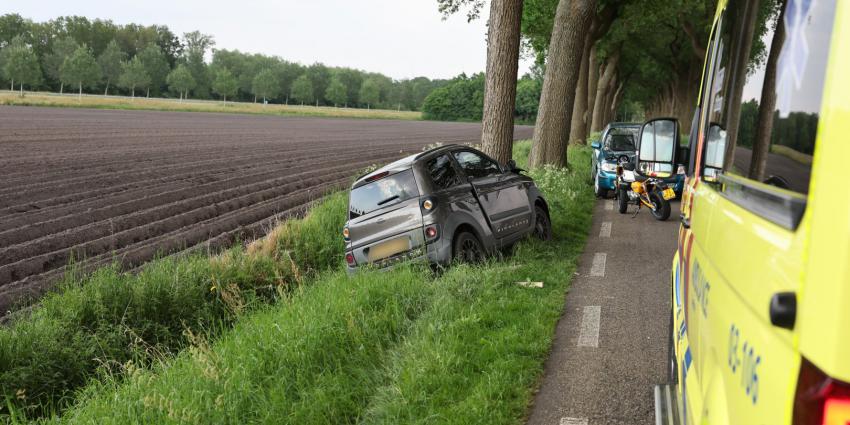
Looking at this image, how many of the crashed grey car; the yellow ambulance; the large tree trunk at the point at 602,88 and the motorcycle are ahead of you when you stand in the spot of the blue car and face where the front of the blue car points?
3

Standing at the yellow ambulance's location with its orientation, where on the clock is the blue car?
The blue car is roughly at 1 o'clock from the yellow ambulance.

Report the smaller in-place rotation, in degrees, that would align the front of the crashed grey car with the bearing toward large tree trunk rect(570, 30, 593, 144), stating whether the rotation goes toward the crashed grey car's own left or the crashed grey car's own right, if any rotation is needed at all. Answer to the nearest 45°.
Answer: approximately 45° to the crashed grey car's own left

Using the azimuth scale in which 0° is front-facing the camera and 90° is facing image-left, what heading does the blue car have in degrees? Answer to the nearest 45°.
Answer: approximately 0°

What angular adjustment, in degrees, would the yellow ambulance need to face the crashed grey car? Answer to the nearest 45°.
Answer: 0° — it already faces it

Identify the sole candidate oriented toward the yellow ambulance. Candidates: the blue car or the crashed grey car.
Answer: the blue car

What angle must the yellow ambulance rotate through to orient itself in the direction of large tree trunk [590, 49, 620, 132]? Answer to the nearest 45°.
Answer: approximately 45° to its right

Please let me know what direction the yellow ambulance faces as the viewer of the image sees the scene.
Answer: facing away from the viewer and to the left of the viewer

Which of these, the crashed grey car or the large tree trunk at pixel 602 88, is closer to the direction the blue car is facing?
the crashed grey car

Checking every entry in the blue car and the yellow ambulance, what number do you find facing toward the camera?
1

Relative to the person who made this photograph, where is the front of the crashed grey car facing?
facing away from the viewer and to the right of the viewer

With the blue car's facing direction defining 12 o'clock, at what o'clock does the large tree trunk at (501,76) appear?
The large tree trunk is roughly at 1 o'clock from the blue car.
